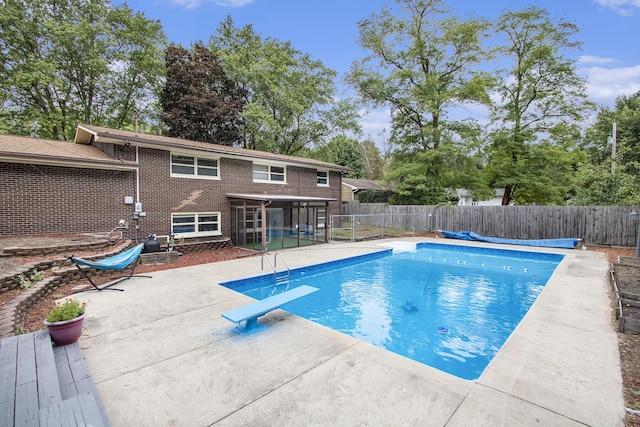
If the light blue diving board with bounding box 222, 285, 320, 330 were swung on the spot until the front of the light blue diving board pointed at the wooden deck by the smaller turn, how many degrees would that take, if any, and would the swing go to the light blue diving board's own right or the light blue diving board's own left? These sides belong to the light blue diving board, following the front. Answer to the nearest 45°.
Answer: approximately 180°

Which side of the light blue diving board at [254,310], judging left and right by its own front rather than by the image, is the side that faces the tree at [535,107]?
front

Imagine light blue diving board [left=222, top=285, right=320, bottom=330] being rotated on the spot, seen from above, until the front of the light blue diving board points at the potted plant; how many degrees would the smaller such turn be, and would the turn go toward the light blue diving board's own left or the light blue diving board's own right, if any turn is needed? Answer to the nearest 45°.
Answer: approximately 135° to the light blue diving board's own left

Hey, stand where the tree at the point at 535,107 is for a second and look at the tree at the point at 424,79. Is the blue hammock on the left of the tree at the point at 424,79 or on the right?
left

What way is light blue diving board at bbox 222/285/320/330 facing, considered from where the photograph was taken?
facing away from the viewer and to the right of the viewer

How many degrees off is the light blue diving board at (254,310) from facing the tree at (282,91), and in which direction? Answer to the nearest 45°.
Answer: approximately 45° to its left

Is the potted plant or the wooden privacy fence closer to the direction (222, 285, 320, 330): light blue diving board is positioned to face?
the wooden privacy fence

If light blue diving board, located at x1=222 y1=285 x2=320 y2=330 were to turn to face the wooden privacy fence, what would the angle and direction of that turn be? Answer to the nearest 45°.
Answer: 0° — it already faces it

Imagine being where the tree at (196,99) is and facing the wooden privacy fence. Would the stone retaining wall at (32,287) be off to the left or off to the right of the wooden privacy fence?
right

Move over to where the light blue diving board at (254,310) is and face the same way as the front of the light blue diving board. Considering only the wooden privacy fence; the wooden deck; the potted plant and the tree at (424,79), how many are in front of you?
2

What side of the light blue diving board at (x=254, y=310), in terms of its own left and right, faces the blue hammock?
left

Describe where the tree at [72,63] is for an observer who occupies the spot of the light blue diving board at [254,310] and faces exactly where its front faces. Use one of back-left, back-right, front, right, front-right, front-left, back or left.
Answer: left

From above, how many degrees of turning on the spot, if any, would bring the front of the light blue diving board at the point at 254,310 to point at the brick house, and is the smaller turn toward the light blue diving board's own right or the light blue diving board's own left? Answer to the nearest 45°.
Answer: approximately 90° to the light blue diving board's own left
